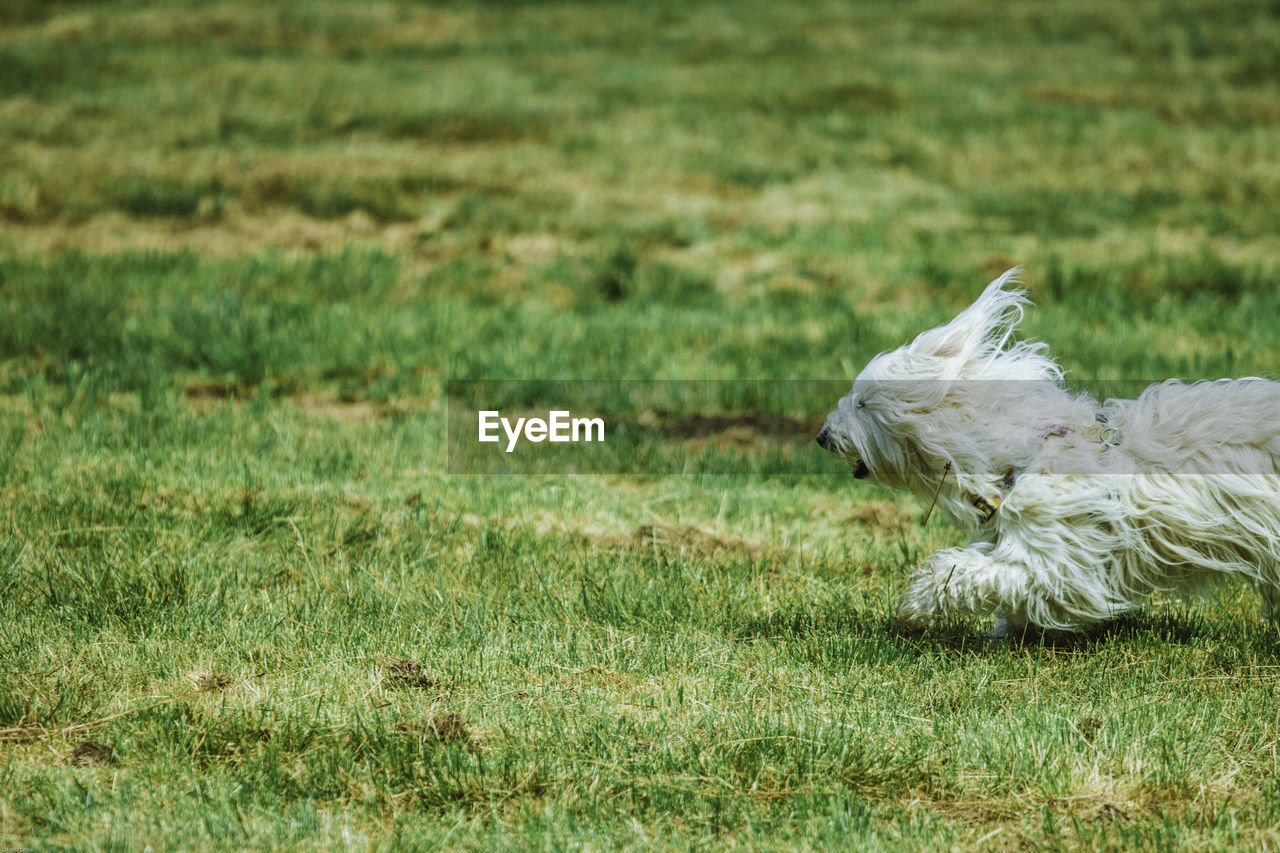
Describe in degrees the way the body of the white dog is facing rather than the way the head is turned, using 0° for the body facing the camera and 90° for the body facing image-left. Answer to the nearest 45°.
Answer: approximately 90°
